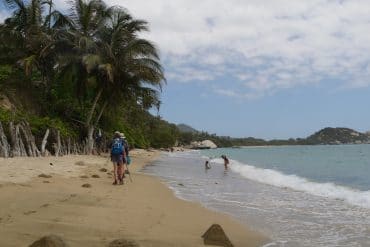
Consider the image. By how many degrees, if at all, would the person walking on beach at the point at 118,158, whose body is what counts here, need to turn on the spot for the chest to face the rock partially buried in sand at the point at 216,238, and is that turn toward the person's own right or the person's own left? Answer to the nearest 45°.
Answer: approximately 180°

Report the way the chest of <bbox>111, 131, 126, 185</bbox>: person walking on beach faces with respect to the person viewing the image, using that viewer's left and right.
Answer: facing away from the viewer

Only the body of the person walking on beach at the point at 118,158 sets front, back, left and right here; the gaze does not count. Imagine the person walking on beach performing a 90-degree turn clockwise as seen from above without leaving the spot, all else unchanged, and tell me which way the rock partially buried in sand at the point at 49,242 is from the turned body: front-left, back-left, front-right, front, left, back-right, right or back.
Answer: right
